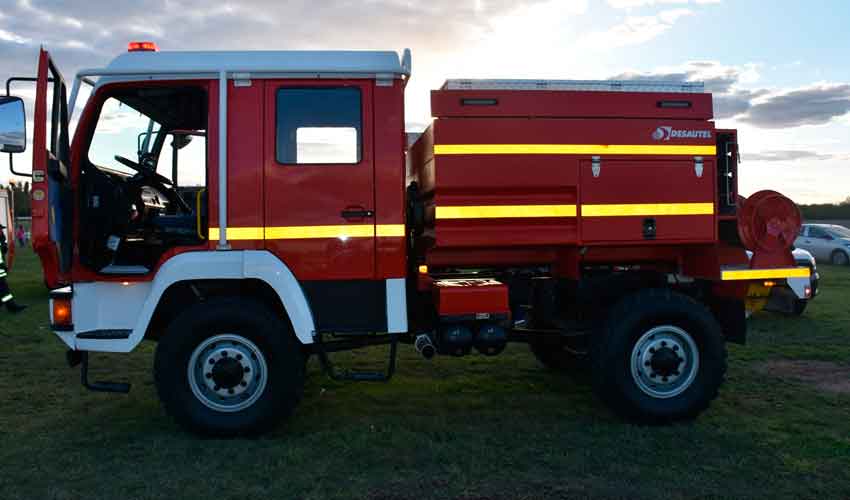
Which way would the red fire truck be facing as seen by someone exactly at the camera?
facing to the left of the viewer

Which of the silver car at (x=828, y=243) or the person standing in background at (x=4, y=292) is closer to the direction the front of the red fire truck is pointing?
the person standing in background

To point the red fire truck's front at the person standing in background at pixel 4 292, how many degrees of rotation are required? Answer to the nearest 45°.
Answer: approximately 45° to its right
